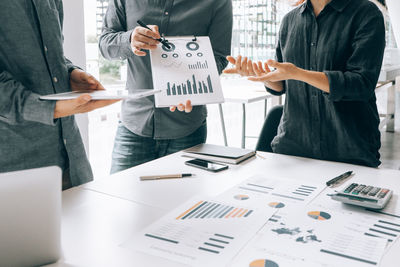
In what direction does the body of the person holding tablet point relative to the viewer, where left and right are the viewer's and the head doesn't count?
facing the viewer and to the right of the viewer

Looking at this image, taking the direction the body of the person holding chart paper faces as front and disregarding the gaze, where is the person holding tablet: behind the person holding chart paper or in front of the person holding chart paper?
in front

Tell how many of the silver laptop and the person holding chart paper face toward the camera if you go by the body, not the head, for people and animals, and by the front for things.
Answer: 1

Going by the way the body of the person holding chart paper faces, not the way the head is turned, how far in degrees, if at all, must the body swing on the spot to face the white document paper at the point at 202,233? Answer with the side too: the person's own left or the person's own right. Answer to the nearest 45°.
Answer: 0° — they already face it

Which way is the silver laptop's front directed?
away from the camera

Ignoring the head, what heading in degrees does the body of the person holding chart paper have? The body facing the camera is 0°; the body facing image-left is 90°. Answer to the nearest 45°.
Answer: approximately 0°

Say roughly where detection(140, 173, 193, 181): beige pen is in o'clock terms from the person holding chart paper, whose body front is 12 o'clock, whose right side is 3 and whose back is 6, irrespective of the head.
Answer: The beige pen is roughly at 12 o'clock from the person holding chart paper.

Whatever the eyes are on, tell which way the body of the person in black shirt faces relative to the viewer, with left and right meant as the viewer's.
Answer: facing the viewer and to the left of the viewer

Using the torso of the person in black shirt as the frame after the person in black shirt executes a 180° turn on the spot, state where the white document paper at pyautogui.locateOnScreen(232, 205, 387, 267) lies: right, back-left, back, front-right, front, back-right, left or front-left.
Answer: back-right

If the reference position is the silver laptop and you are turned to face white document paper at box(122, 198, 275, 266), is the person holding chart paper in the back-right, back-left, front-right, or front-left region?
front-left

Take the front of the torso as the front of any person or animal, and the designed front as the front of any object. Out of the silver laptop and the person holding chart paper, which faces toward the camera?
the person holding chart paper

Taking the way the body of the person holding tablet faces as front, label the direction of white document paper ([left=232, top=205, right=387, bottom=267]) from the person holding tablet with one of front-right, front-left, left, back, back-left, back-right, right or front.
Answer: front

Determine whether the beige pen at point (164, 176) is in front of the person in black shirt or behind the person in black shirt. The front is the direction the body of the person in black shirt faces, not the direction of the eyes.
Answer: in front
